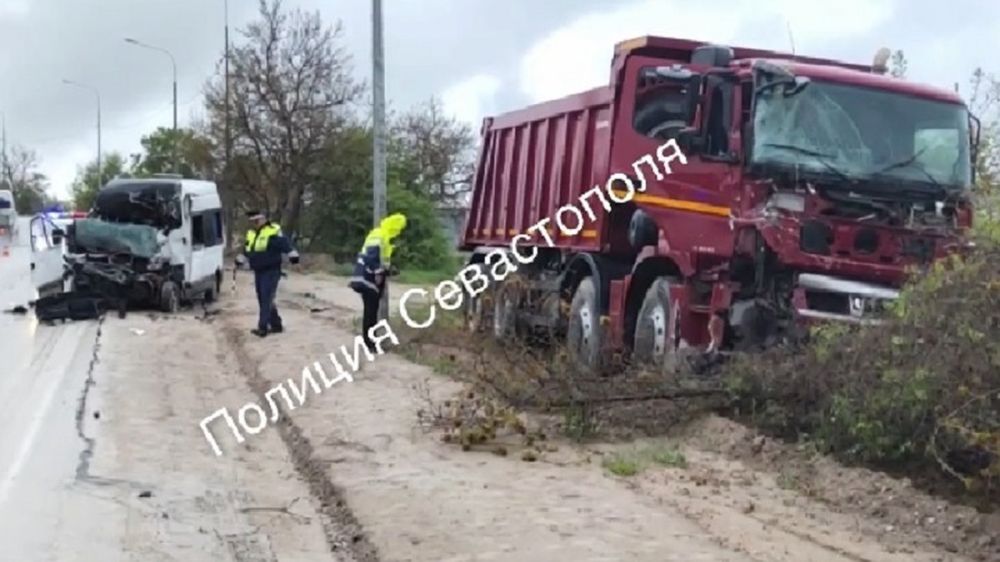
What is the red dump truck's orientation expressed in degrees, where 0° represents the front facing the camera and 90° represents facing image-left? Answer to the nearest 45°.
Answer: approximately 315°

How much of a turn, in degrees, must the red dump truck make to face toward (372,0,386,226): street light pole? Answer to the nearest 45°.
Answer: approximately 180°

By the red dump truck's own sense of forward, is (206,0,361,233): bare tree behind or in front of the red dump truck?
behind

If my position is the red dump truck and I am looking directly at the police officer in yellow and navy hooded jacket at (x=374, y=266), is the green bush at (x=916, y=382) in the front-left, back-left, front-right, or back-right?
back-left
